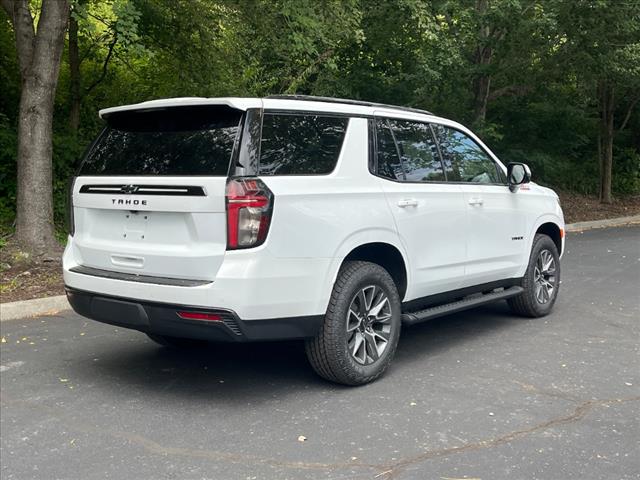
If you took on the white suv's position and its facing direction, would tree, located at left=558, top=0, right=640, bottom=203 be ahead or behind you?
ahead

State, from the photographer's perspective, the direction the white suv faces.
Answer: facing away from the viewer and to the right of the viewer

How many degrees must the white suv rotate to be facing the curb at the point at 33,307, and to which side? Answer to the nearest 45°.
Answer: approximately 90° to its left
